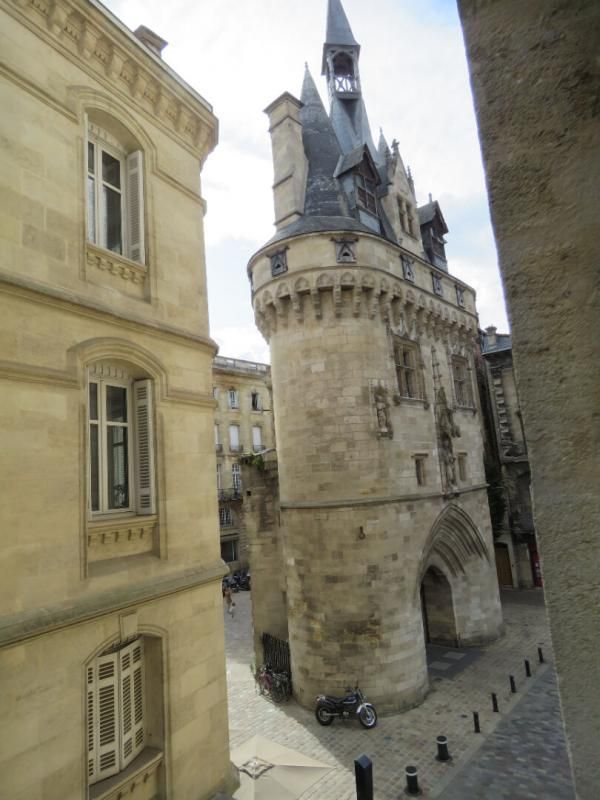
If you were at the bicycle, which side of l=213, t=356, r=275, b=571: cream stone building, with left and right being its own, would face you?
front

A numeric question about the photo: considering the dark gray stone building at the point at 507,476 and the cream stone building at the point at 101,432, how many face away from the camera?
0

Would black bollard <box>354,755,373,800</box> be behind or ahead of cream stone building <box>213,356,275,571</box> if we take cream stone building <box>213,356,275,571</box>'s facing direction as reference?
ahead

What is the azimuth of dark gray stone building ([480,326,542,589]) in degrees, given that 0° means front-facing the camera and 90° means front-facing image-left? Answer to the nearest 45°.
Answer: approximately 45°

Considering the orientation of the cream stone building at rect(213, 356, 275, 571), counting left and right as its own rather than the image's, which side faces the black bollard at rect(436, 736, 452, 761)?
front

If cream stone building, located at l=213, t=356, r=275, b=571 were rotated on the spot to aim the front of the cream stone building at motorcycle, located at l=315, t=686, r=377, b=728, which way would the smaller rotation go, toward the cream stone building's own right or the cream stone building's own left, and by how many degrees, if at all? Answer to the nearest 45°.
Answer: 0° — it already faces it

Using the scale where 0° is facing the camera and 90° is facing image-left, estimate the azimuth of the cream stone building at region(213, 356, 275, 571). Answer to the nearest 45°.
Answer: approximately 0°

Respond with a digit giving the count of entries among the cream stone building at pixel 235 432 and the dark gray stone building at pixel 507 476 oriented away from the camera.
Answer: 0

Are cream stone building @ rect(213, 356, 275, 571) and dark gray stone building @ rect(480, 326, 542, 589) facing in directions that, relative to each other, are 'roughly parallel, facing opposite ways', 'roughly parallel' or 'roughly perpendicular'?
roughly perpendicular

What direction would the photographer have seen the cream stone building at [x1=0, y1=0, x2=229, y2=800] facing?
facing the viewer and to the right of the viewer
